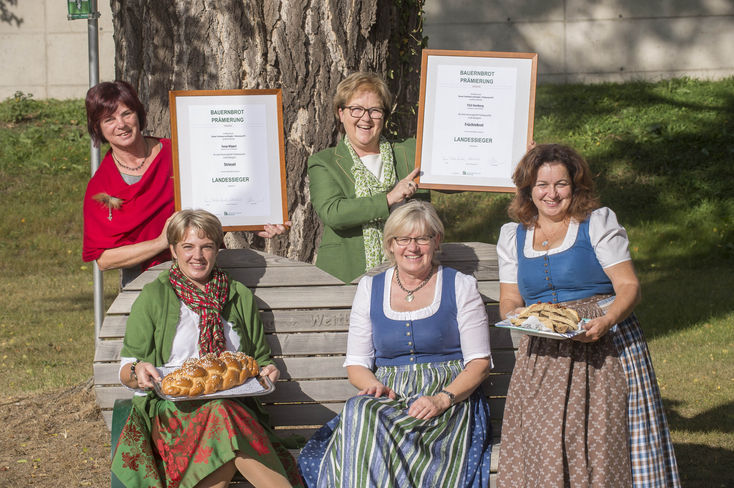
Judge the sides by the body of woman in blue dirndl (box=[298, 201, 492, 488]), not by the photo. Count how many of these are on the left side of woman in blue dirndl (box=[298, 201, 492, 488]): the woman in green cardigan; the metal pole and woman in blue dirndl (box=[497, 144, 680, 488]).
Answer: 1

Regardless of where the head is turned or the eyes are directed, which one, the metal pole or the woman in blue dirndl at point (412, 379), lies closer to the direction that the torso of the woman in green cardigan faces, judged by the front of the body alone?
the woman in blue dirndl
